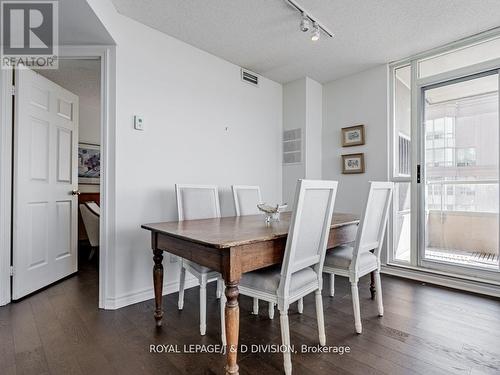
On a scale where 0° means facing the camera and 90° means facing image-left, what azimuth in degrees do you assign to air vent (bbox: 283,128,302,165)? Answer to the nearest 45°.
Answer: approximately 45°

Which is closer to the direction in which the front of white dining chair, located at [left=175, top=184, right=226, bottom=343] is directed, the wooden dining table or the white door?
the wooden dining table

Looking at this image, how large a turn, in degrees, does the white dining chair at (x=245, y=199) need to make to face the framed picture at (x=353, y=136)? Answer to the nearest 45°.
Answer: approximately 90° to its left

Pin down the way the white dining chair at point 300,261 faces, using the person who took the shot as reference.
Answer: facing away from the viewer and to the left of the viewer

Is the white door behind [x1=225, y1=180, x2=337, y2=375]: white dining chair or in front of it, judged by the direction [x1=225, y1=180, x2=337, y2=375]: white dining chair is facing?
in front

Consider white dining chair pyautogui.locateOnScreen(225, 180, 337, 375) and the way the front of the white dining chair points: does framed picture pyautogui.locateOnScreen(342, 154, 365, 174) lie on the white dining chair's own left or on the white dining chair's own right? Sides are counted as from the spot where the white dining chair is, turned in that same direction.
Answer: on the white dining chair's own right

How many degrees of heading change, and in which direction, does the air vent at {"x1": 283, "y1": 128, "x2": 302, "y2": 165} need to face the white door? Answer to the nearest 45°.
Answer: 0° — it already faces it

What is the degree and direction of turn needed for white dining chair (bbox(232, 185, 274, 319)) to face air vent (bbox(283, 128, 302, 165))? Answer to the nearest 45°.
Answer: approximately 90° to its left

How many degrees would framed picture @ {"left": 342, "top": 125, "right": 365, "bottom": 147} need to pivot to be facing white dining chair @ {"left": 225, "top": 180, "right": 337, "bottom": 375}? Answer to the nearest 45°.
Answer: approximately 45° to its left

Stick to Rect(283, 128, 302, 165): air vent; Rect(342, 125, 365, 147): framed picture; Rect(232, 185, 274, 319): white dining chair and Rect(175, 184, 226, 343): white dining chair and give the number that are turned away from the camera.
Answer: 0

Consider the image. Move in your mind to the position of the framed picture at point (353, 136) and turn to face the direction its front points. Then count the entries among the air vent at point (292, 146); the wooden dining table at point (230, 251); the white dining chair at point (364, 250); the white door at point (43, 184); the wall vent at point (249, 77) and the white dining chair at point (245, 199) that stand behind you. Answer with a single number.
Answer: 0

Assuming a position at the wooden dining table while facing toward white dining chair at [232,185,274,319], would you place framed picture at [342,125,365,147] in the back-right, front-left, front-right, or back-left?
front-right

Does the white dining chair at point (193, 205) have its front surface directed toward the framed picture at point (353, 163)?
no

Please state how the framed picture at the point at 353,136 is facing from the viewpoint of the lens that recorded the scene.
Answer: facing the viewer and to the left of the viewer

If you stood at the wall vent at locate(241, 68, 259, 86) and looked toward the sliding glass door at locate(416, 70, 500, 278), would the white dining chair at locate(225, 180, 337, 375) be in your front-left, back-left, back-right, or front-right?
front-right

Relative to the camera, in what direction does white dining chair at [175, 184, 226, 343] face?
facing the viewer and to the right of the viewer

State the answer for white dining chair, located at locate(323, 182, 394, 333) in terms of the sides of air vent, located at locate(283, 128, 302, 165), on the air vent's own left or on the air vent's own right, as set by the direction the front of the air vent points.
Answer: on the air vent's own left

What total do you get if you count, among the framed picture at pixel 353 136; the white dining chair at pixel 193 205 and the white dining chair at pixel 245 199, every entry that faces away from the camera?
0

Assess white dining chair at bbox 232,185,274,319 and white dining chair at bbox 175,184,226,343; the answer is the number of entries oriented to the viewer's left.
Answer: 0
